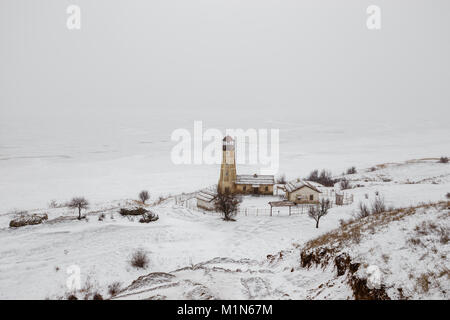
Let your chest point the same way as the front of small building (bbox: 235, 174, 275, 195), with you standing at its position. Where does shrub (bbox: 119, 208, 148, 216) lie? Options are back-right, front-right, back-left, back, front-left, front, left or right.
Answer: front-right

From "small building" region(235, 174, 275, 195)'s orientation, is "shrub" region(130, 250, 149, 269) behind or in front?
in front

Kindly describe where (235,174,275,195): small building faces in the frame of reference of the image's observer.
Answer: facing the viewer

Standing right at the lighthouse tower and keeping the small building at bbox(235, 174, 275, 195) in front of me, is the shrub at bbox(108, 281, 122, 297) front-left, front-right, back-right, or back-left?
back-right

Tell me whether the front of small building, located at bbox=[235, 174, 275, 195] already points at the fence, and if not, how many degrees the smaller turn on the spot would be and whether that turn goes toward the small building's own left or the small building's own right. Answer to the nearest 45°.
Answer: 0° — it already faces it

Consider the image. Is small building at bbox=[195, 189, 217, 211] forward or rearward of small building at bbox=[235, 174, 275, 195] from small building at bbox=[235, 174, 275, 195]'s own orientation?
forward

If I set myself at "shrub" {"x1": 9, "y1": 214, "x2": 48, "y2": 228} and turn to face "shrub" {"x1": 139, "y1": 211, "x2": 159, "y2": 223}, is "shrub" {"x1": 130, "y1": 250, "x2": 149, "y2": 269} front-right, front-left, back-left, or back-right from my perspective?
front-right

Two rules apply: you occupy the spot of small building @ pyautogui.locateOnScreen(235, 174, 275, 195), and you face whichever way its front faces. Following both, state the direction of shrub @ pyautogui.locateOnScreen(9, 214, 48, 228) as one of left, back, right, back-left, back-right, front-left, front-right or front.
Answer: front-right

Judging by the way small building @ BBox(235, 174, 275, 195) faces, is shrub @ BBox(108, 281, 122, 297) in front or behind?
in front

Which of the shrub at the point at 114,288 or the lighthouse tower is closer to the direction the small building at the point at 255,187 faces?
the shrub

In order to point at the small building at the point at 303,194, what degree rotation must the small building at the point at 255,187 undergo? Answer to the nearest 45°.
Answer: approximately 45° to its left

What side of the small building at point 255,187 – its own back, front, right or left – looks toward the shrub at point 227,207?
front
